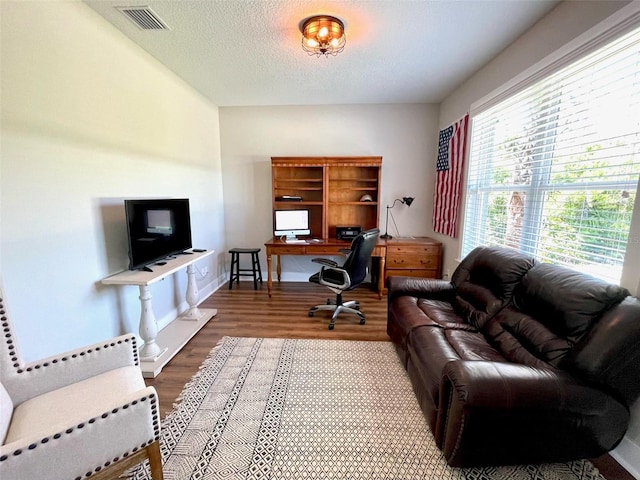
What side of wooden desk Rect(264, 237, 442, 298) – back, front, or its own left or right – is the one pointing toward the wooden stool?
right

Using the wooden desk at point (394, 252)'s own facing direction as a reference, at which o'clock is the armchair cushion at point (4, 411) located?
The armchair cushion is roughly at 1 o'clock from the wooden desk.

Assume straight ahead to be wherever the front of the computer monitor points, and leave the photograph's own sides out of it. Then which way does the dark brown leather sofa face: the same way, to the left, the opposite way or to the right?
to the right

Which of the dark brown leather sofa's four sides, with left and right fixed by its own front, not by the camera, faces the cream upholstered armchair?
front

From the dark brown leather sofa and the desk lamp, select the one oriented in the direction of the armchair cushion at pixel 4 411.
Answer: the dark brown leather sofa

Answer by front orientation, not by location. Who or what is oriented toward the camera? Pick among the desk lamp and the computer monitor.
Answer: the computer monitor

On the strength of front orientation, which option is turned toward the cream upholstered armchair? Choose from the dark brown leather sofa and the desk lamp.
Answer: the dark brown leather sofa

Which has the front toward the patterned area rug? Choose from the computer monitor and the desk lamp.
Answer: the computer monitor

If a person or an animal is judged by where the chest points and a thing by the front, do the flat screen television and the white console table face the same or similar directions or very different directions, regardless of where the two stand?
same or similar directions

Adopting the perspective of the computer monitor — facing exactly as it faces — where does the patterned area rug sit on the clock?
The patterned area rug is roughly at 12 o'clock from the computer monitor.

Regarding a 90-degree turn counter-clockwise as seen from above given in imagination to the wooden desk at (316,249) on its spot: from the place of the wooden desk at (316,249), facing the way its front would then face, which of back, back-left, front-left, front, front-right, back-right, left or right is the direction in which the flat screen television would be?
back-right

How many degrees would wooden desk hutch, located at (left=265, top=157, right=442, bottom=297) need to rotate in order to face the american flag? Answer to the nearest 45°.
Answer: approximately 90° to its left

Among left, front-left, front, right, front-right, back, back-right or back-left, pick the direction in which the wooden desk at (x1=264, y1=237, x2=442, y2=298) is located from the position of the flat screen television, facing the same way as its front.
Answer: front-left

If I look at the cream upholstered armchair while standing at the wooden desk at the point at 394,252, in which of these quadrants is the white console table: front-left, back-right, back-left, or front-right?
front-right

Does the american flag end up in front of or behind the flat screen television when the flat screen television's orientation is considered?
in front

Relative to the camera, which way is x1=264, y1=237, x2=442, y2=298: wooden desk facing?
toward the camera

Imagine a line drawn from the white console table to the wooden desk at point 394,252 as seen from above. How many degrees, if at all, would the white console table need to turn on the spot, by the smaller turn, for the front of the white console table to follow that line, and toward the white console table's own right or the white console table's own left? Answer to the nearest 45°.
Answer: approximately 45° to the white console table's own left

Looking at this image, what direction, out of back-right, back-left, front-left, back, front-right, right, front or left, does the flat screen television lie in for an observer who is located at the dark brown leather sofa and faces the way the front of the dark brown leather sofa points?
front-right
